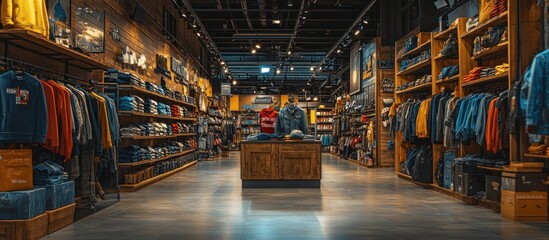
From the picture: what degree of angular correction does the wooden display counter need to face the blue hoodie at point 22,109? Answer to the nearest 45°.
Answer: approximately 45° to its right

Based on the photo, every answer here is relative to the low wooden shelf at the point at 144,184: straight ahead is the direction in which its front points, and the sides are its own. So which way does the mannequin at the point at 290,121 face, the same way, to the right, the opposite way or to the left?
to the right

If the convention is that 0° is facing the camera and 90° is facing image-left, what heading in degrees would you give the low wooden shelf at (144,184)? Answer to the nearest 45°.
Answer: approximately 270°

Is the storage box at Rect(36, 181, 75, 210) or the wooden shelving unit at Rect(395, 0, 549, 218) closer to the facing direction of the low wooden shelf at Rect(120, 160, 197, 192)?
the wooden shelving unit

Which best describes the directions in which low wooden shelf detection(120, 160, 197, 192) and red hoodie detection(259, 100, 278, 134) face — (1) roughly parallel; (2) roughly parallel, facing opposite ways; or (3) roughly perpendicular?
roughly perpendicular

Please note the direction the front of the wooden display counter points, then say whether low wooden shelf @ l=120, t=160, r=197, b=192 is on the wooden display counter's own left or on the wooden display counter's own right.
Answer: on the wooden display counter's own right

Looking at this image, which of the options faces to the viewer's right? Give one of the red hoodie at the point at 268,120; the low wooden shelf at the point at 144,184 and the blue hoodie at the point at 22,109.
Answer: the low wooden shelf

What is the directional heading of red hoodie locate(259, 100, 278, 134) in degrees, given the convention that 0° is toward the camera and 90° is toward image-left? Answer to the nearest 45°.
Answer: approximately 0°

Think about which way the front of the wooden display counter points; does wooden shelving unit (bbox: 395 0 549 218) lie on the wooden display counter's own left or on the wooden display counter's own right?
on the wooden display counter's own left

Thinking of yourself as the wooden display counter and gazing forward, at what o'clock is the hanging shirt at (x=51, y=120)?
The hanging shirt is roughly at 1 o'clock from the wooden display counter.

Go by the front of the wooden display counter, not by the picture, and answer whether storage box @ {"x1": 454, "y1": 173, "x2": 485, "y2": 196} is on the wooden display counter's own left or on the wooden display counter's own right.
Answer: on the wooden display counter's own left

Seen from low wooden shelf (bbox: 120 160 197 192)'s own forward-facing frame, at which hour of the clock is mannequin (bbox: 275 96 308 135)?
The mannequin is roughly at 12 o'clock from the low wooden shelf.
